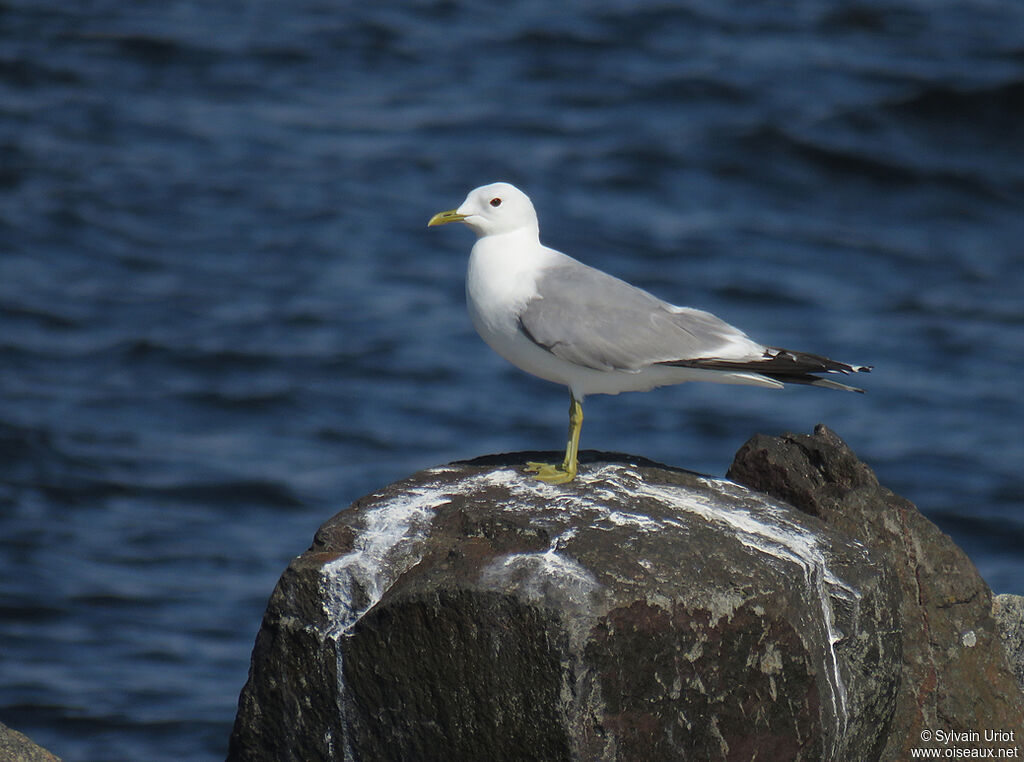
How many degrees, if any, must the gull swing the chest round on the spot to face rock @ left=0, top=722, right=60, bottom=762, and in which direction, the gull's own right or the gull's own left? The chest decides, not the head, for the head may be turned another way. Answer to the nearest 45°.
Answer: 0° — it already faces it

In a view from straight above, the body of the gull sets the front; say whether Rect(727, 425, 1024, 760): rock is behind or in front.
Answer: behind

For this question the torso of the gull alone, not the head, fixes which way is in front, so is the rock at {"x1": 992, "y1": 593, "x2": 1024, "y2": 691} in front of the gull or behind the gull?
behind

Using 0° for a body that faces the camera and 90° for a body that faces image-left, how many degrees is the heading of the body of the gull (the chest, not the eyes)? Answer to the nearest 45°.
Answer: approximately 90°

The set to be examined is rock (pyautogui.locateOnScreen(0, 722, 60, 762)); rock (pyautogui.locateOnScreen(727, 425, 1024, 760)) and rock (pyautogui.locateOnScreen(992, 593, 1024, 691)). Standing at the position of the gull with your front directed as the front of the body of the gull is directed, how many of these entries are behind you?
2
